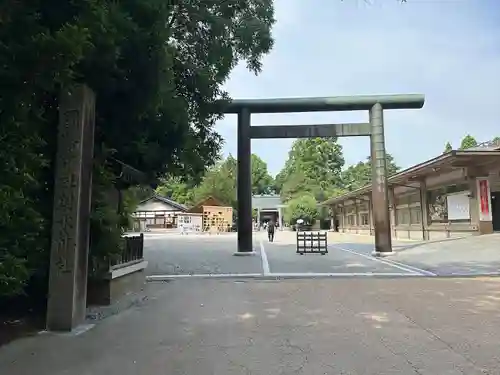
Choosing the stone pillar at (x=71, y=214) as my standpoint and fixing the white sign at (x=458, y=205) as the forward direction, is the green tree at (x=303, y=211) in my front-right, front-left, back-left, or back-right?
front-left

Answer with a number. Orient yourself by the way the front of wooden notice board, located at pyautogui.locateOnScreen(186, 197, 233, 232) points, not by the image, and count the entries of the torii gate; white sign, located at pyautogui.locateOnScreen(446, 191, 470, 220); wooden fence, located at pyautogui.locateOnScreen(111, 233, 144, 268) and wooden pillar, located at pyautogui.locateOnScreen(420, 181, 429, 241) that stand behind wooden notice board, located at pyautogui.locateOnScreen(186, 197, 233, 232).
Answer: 0

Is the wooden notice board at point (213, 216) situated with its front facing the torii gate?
yes

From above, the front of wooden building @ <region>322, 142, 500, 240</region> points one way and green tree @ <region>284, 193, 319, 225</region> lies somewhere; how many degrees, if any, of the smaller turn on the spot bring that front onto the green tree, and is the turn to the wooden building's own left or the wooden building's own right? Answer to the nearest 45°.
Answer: approximately 90° to the wooden building's own right

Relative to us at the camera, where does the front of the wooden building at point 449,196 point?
facing the viewer and to the left of the viewer

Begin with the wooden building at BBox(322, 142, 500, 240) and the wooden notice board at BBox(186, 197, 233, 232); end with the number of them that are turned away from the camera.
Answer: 0

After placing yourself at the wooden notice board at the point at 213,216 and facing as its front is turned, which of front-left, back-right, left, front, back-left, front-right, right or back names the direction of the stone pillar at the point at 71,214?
front

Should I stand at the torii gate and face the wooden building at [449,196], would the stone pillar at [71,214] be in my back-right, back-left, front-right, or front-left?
back-right

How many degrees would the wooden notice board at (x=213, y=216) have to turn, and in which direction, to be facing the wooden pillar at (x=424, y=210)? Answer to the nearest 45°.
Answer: approximately 45° to its left

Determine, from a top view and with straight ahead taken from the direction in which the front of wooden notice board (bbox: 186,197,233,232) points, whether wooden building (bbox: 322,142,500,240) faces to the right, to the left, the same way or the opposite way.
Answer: to the right

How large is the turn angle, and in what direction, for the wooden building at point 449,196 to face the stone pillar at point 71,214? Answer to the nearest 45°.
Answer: approximately 45° to its left

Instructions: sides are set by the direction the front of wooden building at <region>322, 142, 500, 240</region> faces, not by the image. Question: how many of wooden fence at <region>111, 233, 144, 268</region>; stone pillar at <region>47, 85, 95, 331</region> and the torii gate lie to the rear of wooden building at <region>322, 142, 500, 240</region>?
0

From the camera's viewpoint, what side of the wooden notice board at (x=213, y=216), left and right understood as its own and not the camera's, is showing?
front

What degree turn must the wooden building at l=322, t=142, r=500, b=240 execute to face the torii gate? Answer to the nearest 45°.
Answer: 0° — it already faces it

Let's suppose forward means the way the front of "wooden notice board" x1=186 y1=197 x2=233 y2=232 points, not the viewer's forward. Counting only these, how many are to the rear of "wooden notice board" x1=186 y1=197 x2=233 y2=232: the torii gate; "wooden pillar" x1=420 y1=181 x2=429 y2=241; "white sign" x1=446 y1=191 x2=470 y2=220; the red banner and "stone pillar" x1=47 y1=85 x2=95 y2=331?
0

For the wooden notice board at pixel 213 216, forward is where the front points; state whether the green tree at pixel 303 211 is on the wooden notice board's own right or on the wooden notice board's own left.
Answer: on the wooden notice board's own left

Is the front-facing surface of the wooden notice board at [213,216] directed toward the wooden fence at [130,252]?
yes

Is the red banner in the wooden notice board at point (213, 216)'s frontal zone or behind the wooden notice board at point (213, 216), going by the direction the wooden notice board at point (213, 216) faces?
frontal zone
